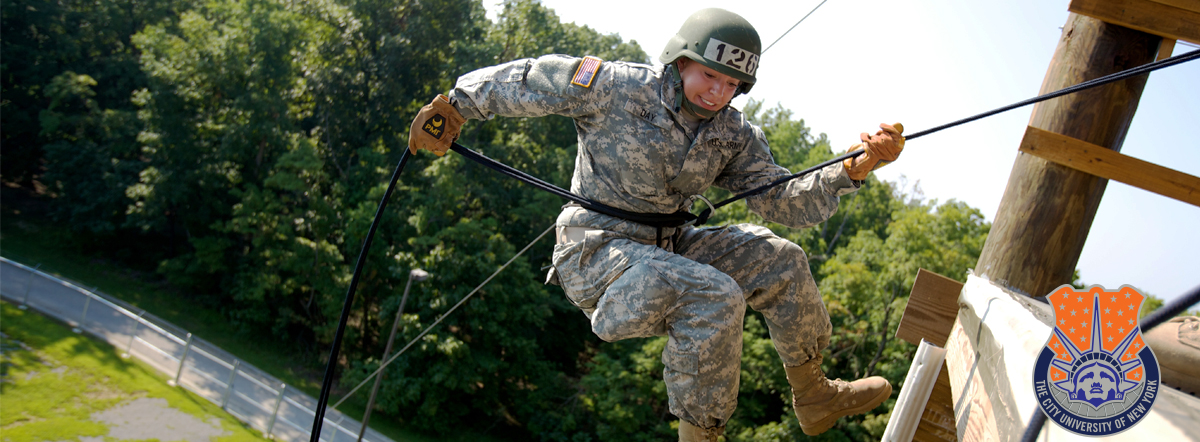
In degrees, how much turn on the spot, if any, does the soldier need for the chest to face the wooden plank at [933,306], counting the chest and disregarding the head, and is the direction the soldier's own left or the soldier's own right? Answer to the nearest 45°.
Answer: approximately 45° to the soldier's own left

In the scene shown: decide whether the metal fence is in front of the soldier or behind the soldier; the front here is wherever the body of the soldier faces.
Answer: behind

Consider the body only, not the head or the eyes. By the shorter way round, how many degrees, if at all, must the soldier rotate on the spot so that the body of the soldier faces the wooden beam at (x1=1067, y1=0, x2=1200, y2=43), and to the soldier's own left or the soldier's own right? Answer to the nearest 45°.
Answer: approximately 45° to the soldier's own left

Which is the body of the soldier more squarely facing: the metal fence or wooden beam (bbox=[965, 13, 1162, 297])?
the wooden beam

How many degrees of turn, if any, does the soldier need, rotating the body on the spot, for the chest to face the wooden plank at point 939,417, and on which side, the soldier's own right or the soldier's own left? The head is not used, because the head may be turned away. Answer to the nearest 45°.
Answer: approximately 45° to the soldier's own left

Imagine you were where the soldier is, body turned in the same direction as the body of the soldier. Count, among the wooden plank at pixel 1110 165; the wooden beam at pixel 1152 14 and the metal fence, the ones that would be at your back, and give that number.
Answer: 1

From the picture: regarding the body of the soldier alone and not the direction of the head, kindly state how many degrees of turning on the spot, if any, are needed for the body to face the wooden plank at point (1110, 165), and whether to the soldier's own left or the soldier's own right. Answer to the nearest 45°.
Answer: approximately 45° to the soldier's own left

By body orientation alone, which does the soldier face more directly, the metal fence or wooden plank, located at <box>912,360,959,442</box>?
the wooden plank

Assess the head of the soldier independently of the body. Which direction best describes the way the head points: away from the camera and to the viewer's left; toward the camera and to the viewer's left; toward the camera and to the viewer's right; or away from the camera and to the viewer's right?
toward the camera and to the viewer's right

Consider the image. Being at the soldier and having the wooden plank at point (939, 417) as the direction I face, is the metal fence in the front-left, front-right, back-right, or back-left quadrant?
back-left

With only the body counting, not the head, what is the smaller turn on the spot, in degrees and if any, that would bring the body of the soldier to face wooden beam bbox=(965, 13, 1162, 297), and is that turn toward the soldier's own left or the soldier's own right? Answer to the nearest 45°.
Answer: approximately 45° to the soldier's own left
